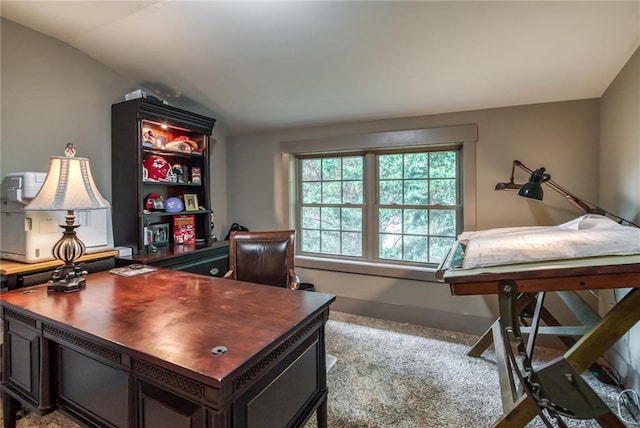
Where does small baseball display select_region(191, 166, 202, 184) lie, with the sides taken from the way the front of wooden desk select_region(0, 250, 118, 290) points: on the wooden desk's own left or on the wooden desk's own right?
on the wooden desk's own left

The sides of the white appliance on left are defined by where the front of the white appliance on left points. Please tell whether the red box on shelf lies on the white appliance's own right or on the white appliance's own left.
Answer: on the white appliance's own left

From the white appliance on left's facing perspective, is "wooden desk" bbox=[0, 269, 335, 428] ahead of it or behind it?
ahead

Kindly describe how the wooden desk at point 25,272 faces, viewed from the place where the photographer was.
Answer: facing the viewer and to the right of the viewer

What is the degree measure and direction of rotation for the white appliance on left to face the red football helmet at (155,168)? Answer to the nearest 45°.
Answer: approximately 90° to its left

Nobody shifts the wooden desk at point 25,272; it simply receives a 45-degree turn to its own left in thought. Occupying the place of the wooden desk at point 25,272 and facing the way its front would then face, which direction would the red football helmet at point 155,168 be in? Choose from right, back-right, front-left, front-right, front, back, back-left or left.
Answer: front-left

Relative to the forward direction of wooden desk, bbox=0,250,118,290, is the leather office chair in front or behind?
in front

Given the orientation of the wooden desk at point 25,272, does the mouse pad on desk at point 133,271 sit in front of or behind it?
in front

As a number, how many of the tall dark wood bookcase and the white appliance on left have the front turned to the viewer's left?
0

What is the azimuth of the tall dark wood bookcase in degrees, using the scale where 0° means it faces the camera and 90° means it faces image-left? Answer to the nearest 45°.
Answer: approximately 315°

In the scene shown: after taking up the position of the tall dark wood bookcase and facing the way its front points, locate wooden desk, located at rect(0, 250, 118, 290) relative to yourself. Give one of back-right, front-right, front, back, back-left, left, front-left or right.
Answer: right
